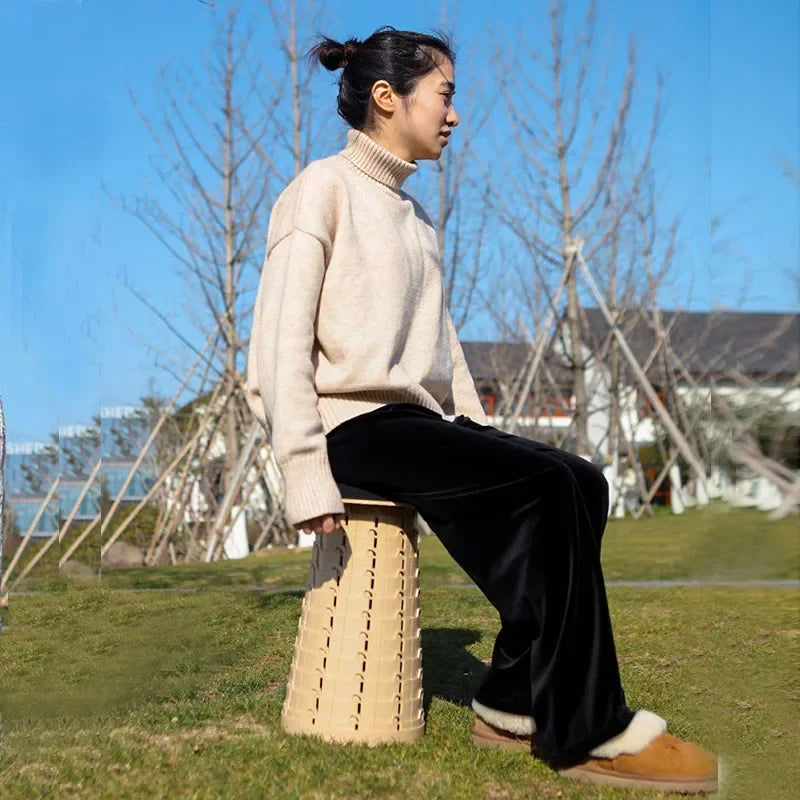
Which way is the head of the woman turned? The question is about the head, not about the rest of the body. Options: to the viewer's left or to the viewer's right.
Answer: to the viewer's right

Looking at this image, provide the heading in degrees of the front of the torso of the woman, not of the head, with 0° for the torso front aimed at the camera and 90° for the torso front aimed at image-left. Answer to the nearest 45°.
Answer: approximately 270°
